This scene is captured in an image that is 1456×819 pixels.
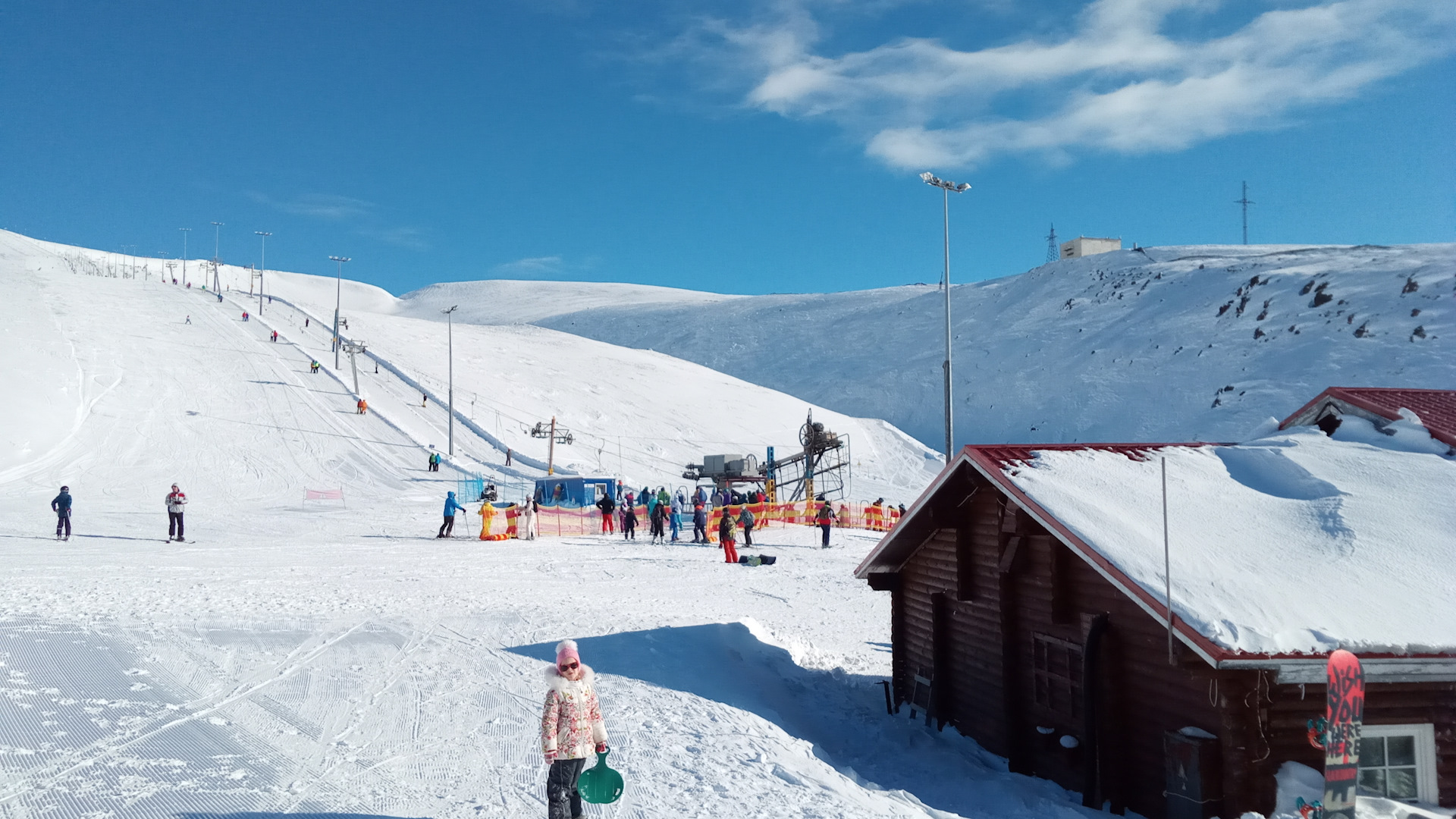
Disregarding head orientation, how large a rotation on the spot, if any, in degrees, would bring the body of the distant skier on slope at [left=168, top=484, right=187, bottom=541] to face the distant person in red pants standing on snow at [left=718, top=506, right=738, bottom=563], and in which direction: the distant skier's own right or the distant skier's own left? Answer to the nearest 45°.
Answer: approximately 45° to the distant skier's own left

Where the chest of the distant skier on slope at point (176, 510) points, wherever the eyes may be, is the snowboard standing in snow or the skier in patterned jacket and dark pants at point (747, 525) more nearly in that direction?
the snowboard standing in snow

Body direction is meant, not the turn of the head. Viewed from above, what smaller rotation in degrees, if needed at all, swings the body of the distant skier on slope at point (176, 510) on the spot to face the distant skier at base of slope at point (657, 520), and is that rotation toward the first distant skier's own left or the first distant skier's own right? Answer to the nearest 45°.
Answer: approximately 90° to the first distant skier's own left

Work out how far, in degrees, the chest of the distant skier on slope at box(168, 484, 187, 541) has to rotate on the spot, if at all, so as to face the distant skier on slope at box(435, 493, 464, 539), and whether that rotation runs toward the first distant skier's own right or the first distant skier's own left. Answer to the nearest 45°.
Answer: approximately 90° to the first distant skier's own left

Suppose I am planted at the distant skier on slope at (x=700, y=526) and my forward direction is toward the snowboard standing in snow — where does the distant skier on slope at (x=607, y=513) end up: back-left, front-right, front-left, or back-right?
back-right

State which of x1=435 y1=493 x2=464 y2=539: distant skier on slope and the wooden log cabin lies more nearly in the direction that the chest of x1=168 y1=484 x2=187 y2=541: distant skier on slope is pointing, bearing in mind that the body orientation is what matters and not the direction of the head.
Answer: the wooden log cabin

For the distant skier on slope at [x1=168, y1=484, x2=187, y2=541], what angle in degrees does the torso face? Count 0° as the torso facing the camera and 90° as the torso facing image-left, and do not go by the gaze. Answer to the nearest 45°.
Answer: approximately 0°

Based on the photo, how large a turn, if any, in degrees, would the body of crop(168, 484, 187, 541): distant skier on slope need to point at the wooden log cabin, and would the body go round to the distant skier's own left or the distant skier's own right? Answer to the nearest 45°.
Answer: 0° — they already face it

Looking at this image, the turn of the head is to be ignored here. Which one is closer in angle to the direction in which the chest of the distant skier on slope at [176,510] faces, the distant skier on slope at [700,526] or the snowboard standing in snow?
the snowboard standing in snow
